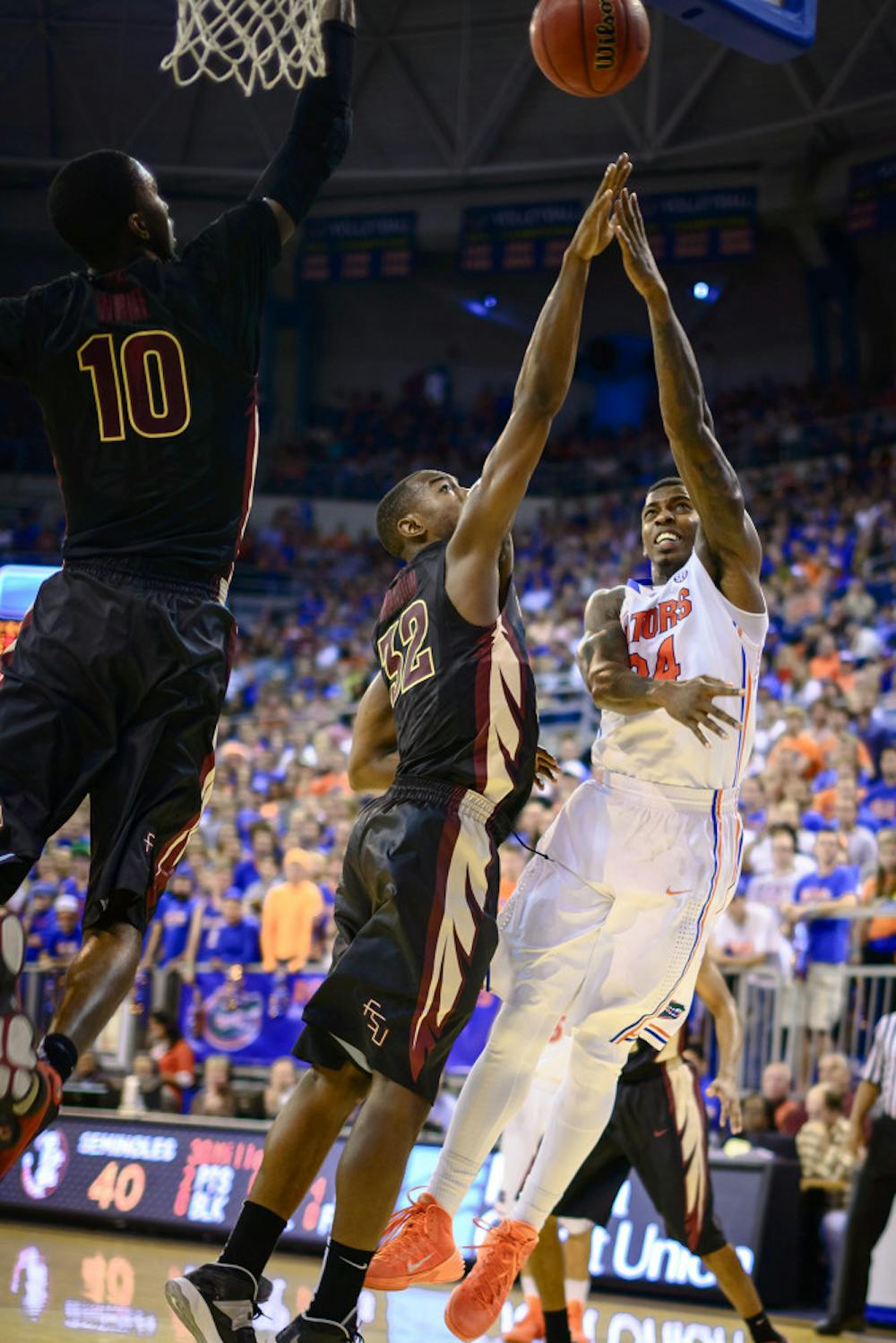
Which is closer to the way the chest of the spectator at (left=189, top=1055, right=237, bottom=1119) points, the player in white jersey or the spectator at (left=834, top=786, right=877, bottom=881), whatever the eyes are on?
the player in white jersey

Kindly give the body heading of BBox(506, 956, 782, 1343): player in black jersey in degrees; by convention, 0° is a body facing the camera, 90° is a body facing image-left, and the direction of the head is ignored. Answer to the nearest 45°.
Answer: approximately 45°

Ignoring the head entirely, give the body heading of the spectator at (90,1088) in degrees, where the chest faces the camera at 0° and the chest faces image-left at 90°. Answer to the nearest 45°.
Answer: approximately 0°

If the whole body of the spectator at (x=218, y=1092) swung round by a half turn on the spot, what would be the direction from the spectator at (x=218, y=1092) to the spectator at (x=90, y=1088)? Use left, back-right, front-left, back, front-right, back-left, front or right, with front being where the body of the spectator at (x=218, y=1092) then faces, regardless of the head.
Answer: front-left

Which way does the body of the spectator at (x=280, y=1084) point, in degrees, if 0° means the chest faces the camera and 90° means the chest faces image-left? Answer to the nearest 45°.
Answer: approximately 0°

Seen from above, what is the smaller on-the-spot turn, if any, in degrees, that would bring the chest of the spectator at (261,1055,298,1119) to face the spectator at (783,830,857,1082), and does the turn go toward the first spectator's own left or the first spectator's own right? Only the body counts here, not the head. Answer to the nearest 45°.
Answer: approximately 90° to the first spectator's own left

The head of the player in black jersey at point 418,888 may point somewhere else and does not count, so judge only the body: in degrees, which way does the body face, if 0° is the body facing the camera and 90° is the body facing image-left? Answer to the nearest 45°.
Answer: approximately 225°
